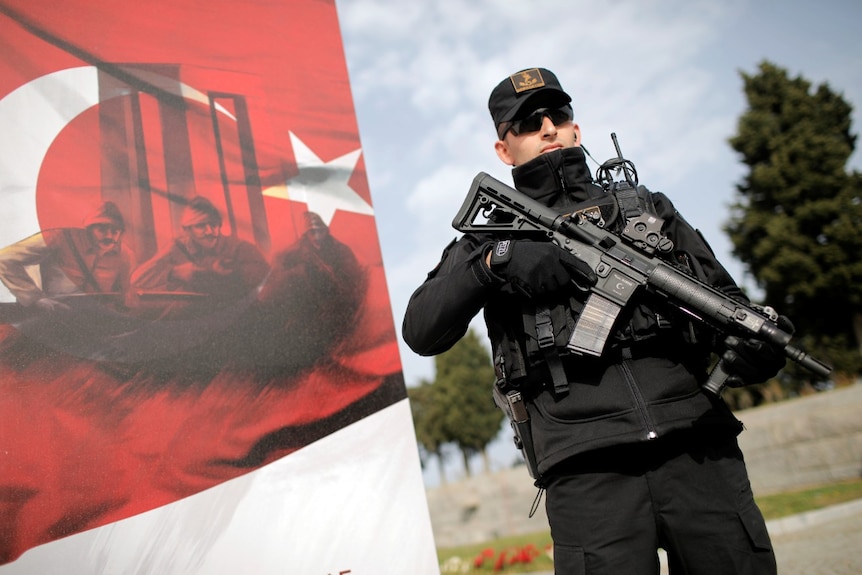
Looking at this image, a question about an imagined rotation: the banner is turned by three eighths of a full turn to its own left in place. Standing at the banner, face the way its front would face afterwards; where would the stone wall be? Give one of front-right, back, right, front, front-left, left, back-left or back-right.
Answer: front

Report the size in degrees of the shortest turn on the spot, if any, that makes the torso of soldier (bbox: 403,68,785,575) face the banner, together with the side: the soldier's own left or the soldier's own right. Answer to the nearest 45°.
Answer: approximately 90° to the soldier's own right

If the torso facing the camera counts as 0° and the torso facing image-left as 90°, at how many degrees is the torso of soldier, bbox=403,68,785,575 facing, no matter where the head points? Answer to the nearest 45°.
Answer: approximately 0°

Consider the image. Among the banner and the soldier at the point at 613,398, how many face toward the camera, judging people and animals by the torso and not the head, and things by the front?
2

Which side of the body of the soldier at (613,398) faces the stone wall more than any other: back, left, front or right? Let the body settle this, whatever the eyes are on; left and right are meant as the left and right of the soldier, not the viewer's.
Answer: back

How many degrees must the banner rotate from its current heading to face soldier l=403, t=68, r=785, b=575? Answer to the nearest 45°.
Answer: approximately 45° to its left
